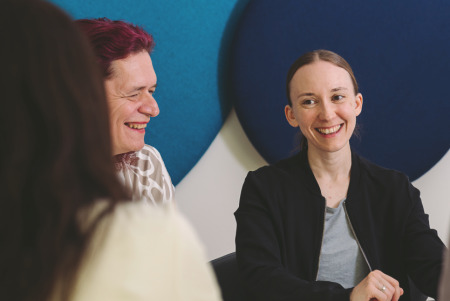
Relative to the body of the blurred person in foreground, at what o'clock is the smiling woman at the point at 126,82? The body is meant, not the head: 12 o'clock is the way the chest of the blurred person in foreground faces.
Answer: The smiling woman is roughly at 12 o'clock from the blurred person in foreground.

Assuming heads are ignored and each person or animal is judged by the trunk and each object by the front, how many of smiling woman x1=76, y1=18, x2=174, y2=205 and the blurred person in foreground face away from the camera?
1

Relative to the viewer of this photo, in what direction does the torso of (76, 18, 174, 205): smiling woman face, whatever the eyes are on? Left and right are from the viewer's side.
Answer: facing the viewer and to the right of the viewer

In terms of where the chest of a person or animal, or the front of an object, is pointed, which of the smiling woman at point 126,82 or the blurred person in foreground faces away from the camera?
the blurred person in foreground

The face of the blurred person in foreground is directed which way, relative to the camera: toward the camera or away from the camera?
away from the camera

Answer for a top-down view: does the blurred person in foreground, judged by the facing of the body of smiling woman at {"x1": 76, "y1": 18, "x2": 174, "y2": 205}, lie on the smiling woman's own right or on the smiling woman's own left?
on the smiling woman's own right

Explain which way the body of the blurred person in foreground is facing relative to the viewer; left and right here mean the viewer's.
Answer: facing away from the viewer
